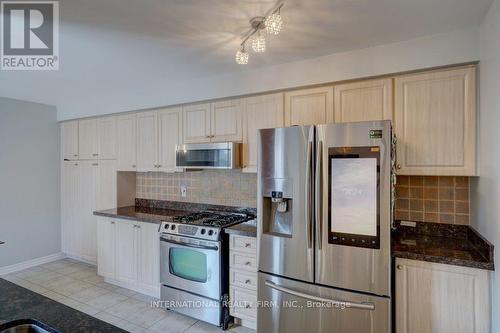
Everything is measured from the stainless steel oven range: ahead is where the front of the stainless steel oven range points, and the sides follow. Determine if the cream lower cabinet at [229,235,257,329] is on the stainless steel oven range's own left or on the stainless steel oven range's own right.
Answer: on the stainless steel oven range's own left

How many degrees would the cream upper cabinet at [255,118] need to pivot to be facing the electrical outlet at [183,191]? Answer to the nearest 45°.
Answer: approximately 90° to its right

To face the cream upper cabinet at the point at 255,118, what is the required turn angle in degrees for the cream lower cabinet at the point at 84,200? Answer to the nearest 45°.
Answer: approximately 90° to its left

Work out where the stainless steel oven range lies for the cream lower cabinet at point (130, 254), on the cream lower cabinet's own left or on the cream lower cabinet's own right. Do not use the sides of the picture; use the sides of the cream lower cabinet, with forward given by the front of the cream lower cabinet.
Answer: on the cream lower cabinet's own left

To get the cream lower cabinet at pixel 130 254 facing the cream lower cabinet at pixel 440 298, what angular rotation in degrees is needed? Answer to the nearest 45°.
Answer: approximately 90° to its left

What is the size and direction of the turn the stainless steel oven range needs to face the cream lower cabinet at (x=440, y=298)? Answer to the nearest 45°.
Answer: approximately 90° to its left
